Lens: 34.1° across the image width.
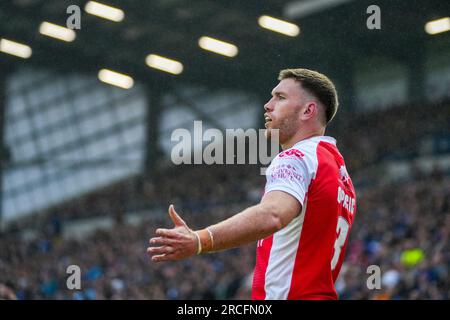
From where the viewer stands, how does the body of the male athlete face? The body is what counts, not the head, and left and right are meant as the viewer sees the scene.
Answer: facing to the left of the viewer

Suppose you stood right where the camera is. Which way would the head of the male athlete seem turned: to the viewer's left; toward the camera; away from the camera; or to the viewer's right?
to the viewer's left
